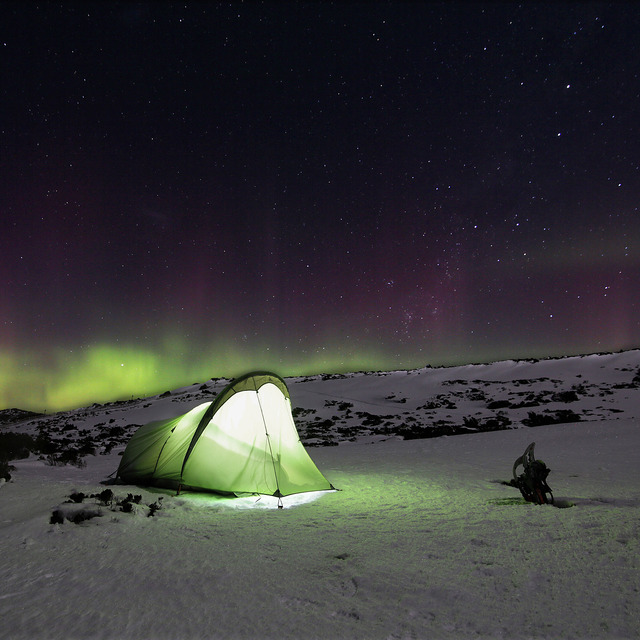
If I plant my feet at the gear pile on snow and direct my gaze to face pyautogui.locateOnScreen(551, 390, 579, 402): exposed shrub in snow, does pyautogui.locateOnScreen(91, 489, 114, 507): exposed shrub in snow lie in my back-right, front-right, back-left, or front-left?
back-left

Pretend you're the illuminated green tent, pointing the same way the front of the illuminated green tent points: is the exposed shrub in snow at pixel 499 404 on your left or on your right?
on your left

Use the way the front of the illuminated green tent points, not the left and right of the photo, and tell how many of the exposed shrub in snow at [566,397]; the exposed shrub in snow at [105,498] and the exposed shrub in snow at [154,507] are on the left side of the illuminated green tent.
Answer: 1

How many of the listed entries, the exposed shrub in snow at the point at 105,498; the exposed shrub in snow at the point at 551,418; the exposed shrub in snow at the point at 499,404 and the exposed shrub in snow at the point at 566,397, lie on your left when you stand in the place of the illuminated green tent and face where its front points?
3

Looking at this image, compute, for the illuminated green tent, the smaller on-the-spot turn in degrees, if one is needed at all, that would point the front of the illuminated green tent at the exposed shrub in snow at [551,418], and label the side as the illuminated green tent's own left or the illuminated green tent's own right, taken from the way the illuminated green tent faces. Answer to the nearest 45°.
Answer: approximately 90° to the illuminated green tent's own left

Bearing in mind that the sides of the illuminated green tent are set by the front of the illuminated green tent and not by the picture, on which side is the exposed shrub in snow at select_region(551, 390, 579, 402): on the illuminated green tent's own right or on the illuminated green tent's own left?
on the illuminated green tent's own left

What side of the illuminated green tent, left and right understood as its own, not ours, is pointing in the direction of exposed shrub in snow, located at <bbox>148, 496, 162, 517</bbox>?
right

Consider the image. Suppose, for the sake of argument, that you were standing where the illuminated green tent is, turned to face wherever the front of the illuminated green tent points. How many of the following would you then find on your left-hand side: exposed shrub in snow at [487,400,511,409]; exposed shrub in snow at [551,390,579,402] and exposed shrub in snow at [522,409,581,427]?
3

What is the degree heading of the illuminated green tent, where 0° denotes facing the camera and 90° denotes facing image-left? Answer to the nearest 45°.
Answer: approximately 315°

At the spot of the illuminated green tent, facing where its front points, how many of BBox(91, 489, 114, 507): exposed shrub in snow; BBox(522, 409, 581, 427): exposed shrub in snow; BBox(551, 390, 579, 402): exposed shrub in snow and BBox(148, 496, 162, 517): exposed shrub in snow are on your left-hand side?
2
